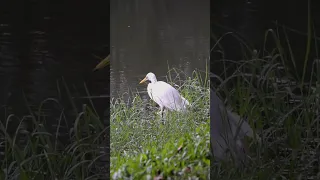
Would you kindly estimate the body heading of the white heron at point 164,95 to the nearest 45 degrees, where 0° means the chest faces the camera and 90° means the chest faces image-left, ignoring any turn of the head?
approximately 90°
